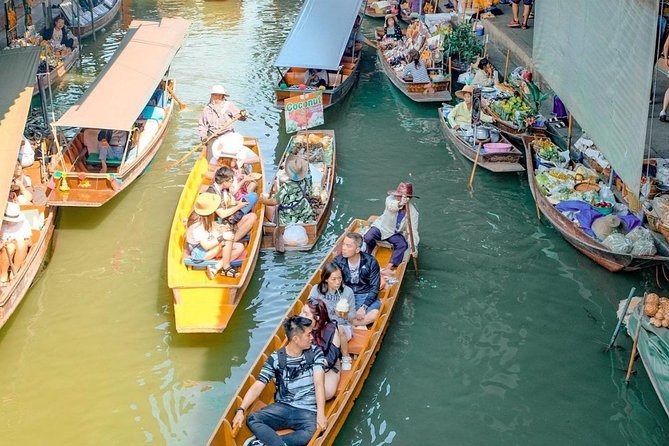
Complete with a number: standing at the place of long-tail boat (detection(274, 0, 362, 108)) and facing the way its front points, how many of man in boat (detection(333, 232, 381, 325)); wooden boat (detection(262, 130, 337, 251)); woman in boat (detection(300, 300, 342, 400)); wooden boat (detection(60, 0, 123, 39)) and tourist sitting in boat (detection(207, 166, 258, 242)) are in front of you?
4

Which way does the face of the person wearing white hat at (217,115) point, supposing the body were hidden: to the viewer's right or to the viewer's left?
to the viewer's left

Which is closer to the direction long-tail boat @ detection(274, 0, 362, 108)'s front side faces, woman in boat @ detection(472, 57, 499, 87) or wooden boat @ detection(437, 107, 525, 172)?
the wooden boat

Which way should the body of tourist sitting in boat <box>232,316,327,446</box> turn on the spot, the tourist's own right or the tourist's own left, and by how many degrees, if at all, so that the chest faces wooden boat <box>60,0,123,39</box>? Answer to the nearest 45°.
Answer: approximately 180°

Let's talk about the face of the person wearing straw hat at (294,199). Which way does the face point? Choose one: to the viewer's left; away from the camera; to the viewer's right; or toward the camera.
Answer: away from the camera
